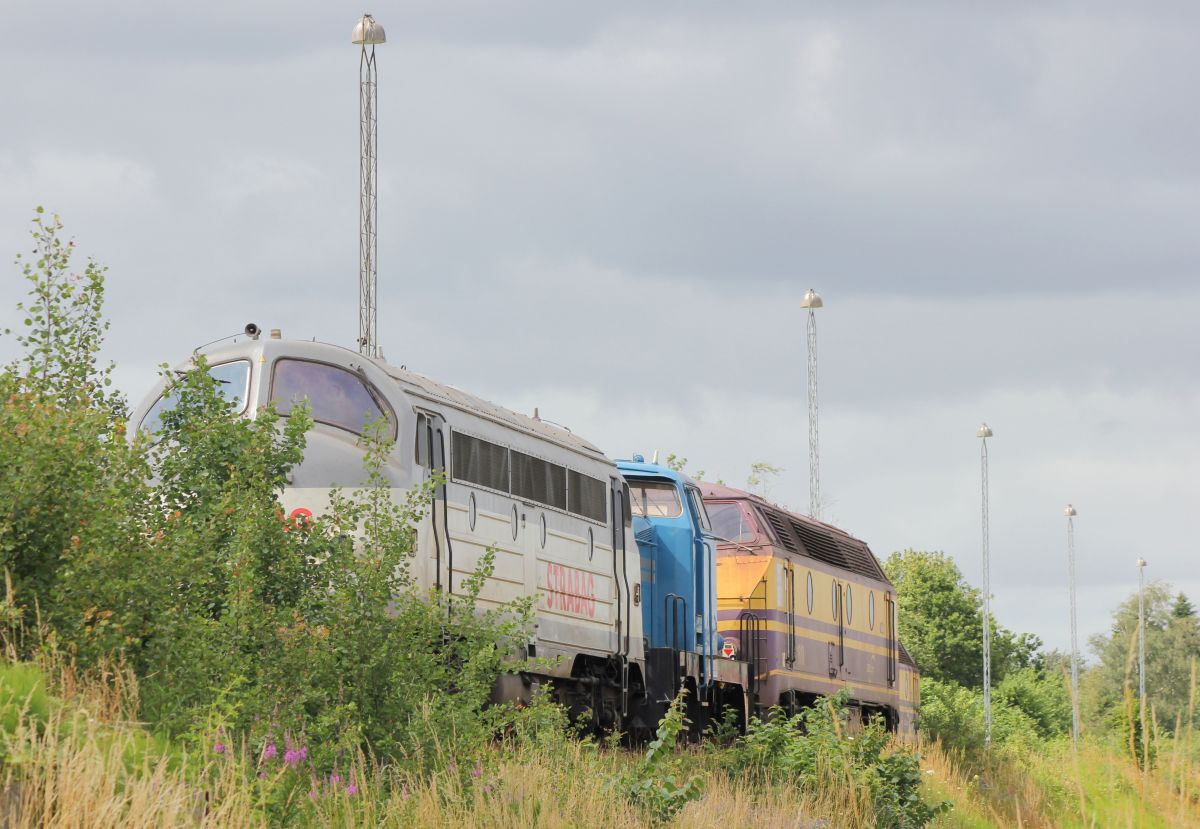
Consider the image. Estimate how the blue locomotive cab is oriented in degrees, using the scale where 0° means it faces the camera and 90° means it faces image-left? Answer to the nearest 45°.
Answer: approximately 45°

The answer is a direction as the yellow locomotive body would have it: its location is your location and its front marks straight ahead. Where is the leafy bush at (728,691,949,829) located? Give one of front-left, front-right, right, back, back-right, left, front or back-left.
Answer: front-left

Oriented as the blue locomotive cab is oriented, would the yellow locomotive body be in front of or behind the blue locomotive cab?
behind

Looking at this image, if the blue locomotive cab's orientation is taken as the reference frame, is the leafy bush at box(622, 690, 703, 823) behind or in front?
in front

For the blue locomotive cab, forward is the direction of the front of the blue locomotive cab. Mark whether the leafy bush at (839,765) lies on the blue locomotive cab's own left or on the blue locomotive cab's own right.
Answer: on the blue locomotive cab's own left

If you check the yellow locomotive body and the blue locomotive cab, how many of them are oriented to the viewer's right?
0

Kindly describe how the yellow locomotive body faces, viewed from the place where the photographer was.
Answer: facing the viewer and to the left of the viewer

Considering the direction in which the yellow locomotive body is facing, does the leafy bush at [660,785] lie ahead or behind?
ahead
